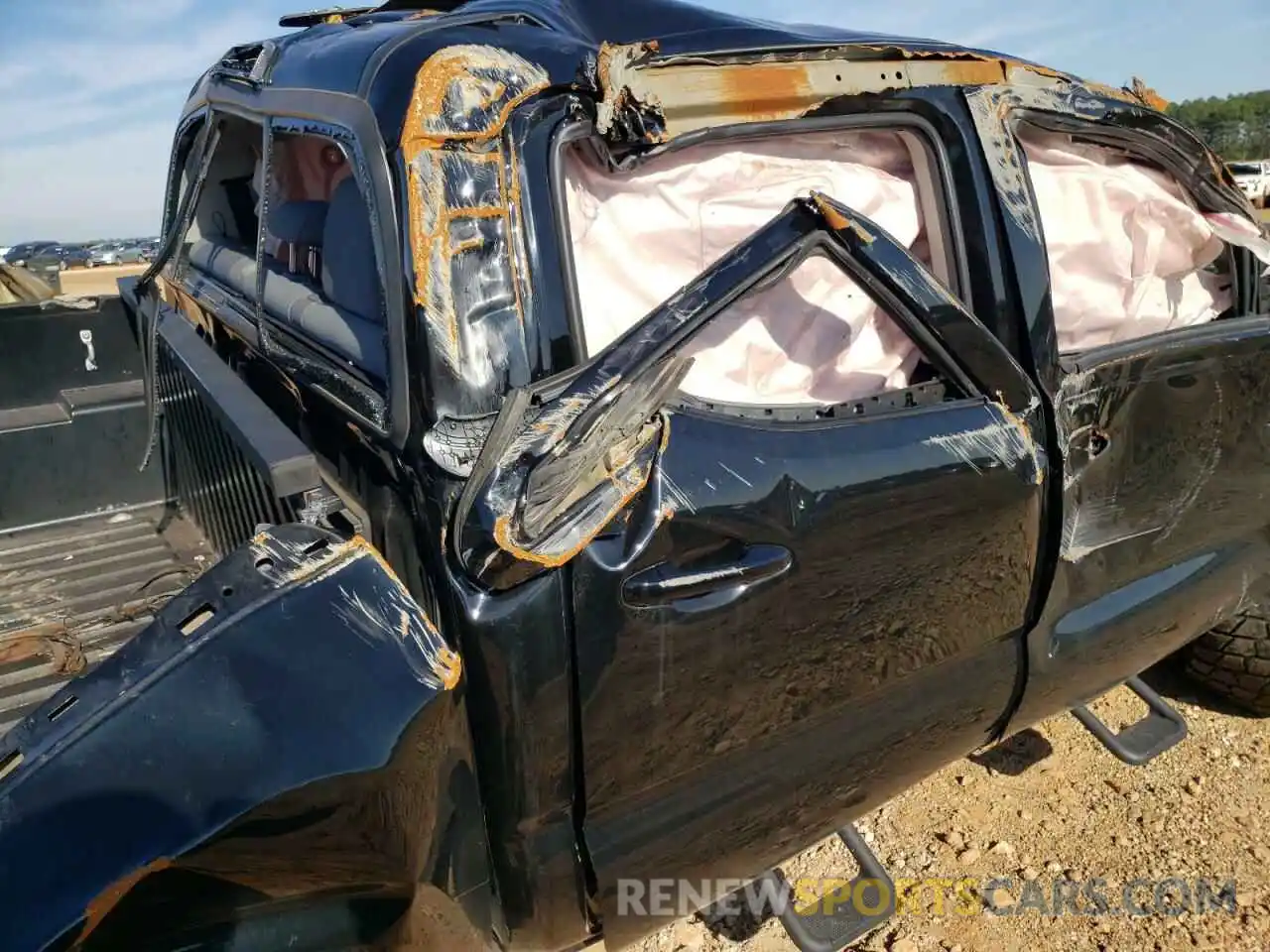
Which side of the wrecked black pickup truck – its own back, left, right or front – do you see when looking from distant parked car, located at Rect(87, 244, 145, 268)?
left

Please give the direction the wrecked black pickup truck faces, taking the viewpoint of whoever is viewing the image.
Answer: facing away from the viewer and to the right of the viewer

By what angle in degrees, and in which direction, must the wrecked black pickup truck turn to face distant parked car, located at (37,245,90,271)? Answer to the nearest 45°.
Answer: approximately 90° to its left

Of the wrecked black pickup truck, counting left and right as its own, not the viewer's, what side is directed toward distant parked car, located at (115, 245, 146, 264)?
left

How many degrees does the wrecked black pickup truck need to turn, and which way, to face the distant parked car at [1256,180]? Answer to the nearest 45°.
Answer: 0° — it already faces it
